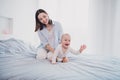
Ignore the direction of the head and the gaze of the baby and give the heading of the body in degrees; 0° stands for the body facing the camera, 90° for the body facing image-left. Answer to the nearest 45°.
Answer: approximately 0°
